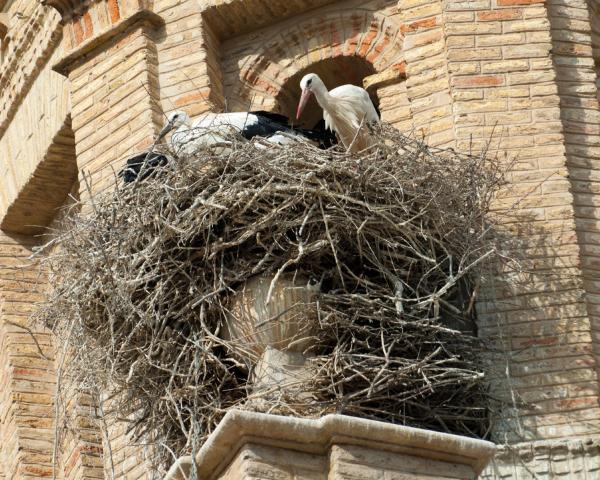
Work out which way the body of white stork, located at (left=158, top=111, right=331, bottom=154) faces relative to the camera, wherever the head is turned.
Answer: to the viewer's left

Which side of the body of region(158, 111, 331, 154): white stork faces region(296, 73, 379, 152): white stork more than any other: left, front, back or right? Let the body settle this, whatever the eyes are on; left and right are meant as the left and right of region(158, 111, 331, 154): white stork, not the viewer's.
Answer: back

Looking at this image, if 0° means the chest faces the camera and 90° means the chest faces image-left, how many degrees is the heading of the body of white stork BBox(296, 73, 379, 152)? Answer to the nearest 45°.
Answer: approximately 45°
